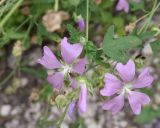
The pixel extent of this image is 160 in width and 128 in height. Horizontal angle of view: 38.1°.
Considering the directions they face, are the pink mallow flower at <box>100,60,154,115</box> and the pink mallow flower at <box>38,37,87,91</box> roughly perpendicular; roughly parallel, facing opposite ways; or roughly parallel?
roughly parallel

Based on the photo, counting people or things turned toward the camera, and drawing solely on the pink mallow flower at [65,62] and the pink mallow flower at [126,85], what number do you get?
2

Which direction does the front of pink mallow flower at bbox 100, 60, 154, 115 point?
toward the camera

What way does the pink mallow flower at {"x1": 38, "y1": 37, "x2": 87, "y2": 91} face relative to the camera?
toward the camera
